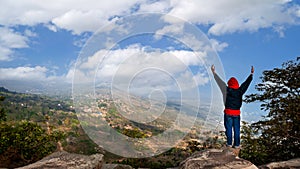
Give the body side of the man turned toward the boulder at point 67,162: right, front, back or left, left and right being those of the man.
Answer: left

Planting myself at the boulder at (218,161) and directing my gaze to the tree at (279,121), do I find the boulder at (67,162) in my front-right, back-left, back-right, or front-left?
back-left

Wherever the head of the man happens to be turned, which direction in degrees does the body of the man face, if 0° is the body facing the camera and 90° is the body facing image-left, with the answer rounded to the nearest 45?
approximately 180°
